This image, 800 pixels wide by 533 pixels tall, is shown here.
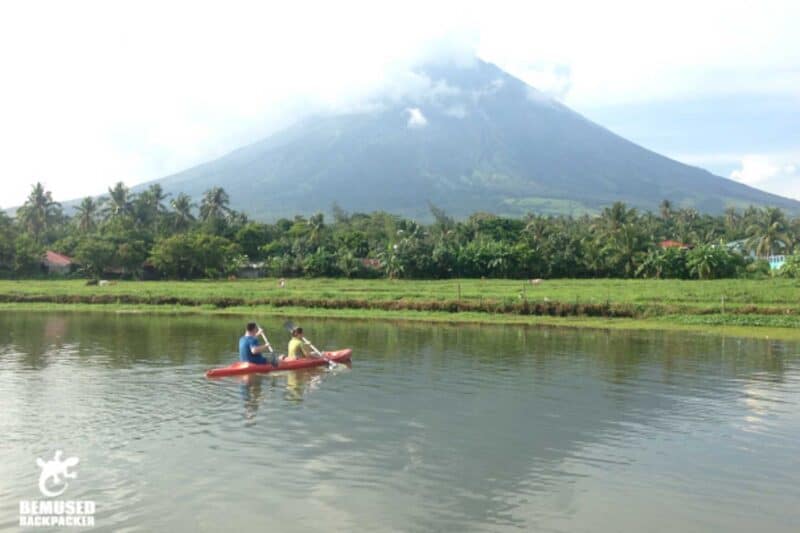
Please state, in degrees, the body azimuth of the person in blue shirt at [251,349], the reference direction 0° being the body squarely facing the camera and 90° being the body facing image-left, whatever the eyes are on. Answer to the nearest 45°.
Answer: approximately 225°

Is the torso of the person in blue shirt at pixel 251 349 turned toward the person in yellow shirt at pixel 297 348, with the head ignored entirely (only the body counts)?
yes

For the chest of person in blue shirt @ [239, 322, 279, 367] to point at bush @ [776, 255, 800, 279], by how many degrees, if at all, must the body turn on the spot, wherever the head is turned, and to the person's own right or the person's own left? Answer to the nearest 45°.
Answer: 0° — they already face it
